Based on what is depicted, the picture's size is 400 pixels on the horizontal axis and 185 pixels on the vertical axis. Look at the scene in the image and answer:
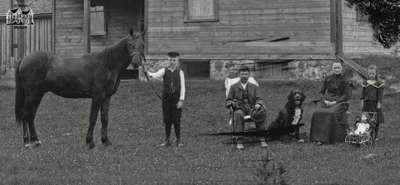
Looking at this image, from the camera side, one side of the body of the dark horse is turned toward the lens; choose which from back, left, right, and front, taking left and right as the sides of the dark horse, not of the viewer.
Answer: right

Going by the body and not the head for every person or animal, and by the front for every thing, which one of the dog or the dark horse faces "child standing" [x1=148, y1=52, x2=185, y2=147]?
the dark horse

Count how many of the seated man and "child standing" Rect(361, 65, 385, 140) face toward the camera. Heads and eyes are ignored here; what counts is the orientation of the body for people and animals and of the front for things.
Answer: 2

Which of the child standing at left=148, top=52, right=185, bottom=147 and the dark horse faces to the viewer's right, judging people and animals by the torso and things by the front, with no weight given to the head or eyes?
the dark horse

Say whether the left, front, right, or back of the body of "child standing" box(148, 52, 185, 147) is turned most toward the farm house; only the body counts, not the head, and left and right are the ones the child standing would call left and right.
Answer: back

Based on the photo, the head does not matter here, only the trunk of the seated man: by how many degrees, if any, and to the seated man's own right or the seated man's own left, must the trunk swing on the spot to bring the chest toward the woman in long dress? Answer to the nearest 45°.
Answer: approximately 90° to the seated man's own left

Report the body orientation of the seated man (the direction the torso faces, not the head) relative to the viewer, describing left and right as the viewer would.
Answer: facing the viewer

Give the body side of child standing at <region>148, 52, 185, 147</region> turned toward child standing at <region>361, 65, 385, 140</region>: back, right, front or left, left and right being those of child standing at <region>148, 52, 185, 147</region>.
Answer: left

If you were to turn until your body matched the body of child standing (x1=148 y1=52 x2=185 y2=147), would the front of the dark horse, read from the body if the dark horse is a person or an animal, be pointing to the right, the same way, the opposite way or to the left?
to the left

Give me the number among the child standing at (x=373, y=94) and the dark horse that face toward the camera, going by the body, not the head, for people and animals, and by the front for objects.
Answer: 1

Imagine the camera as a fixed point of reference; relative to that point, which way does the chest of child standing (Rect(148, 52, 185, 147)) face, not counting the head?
toward the camera

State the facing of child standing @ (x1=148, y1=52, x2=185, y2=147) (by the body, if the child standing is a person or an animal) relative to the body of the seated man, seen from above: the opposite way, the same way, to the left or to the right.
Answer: the same way

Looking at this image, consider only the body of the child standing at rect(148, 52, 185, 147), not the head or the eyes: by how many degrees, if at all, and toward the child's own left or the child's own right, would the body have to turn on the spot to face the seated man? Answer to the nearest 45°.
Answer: approximately 90° to the child's own left

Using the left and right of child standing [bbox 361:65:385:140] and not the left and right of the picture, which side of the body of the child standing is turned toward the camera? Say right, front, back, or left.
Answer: front

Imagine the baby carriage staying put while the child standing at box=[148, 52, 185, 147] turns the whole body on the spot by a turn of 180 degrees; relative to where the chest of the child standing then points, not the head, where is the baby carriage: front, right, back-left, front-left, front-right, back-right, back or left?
right

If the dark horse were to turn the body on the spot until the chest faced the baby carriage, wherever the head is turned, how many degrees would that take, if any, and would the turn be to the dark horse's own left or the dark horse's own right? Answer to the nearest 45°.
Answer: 0° — it already faces it

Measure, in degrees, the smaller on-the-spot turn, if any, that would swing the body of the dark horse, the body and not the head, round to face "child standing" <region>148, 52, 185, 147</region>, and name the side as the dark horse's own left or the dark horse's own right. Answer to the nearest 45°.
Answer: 0° — it already faces them
